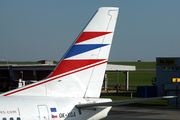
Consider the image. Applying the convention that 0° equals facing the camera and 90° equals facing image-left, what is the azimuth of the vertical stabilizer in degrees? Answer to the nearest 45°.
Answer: approximately 90°
